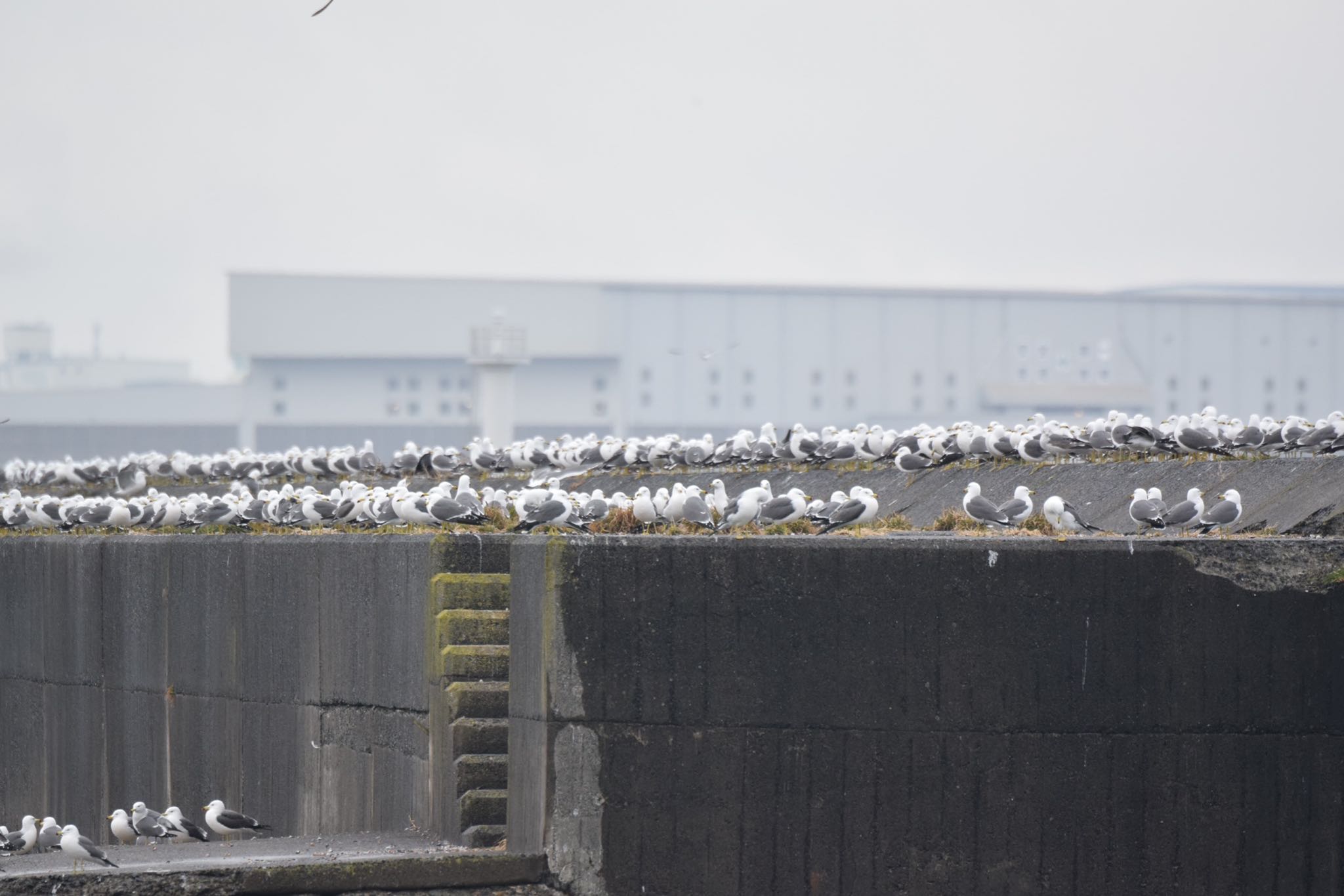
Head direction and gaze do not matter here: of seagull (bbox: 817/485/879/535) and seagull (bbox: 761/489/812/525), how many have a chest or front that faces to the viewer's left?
0

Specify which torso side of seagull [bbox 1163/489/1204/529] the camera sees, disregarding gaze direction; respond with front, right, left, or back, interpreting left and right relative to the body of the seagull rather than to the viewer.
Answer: right

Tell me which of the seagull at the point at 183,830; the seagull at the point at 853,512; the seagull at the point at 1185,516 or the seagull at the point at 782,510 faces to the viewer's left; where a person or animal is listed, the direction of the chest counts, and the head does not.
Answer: the seagull at the point at 183,830

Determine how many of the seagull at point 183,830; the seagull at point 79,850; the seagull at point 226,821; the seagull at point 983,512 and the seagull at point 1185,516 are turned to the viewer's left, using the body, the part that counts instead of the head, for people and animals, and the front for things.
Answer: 4

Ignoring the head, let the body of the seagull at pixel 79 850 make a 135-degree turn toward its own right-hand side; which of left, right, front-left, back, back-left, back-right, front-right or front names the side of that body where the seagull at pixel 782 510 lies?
front-right

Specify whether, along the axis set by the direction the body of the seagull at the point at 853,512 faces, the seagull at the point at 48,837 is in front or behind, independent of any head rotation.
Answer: behind

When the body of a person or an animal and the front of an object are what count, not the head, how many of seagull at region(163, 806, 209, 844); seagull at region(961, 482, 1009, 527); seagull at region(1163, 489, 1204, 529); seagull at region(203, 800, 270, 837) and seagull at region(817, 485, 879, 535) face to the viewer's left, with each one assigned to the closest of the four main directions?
3

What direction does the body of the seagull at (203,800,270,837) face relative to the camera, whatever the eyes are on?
to the viewer's left

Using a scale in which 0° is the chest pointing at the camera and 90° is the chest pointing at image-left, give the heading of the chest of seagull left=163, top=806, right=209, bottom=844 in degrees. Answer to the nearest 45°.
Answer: approximately 90°

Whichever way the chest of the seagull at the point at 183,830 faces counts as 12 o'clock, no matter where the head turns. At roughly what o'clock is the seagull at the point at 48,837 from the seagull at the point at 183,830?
the seagull at the point at 48,837 is roughly at 1 o'clock from the seagull at the point at 183,830.

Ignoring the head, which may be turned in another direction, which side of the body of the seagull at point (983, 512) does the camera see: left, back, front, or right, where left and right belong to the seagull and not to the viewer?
left

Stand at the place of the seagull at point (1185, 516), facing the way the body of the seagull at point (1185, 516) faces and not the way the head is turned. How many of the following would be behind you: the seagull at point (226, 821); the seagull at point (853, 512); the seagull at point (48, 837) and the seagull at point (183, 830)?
4

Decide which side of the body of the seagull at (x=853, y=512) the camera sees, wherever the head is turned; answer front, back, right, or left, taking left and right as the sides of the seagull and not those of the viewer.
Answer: right

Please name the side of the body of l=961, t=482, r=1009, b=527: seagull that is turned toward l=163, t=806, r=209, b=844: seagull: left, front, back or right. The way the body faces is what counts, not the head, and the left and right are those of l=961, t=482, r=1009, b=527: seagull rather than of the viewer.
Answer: front

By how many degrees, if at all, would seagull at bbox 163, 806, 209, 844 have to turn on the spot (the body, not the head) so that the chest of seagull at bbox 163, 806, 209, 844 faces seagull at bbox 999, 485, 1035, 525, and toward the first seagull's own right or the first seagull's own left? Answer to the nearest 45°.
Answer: approximately 180°

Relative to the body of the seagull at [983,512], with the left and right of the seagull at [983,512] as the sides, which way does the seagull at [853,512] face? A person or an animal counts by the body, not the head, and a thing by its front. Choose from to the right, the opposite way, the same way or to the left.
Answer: the opposite way

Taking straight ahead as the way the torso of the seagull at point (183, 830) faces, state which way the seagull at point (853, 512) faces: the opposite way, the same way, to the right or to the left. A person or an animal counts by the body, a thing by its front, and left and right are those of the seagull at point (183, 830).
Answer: the opposite way
